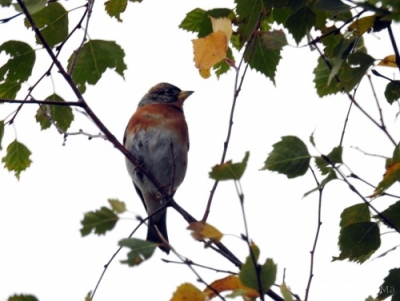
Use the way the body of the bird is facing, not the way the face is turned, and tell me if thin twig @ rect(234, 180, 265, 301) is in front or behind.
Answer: in front

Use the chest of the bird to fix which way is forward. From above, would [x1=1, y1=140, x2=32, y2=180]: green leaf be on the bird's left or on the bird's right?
on the bird's right

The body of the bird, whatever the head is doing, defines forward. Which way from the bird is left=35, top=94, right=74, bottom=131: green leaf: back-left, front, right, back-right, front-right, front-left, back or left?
front-right

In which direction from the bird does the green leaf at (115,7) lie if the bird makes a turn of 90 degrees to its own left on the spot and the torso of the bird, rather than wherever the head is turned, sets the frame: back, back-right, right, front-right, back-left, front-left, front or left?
back-right

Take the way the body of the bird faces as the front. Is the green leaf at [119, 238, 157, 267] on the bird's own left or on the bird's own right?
on the bird's own right

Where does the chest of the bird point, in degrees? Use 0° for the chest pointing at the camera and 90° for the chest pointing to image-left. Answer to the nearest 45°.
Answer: approximately 315°

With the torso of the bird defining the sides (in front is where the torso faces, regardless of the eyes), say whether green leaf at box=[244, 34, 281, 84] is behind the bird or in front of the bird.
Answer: in front
